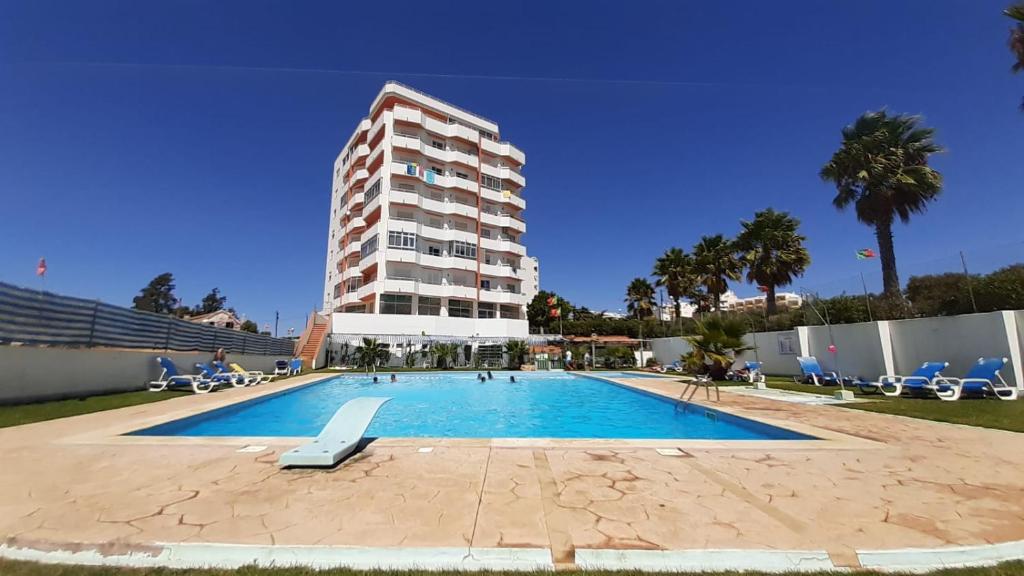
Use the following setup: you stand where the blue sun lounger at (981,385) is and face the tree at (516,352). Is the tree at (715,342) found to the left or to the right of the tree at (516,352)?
right

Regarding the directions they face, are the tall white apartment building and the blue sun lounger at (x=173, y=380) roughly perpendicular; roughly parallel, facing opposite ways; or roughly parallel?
roughly perpendicular

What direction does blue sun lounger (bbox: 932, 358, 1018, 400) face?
to the viewer's left

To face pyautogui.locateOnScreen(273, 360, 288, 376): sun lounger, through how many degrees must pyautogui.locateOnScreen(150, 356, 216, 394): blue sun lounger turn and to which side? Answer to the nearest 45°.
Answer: approximately 45° to its left

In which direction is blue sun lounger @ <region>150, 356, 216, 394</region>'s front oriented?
to the viewer's right

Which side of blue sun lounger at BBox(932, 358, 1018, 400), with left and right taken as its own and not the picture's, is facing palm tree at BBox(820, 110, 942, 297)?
right

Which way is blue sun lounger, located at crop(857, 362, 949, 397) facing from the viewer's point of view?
to the viewer's left

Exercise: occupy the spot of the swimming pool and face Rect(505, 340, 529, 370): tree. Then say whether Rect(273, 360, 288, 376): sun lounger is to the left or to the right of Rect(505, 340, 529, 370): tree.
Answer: left
